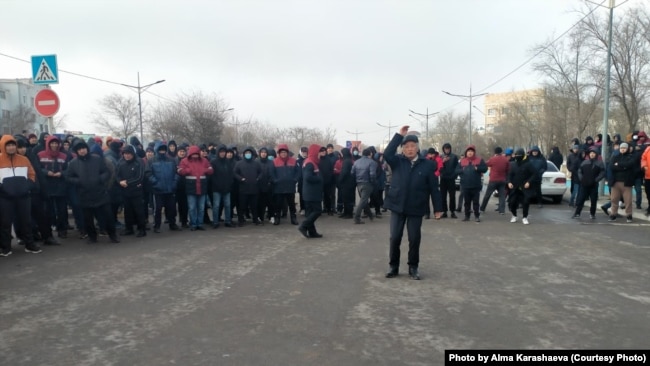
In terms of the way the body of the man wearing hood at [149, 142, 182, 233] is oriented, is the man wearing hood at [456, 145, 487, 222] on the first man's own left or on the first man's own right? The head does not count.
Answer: on the first man's own left

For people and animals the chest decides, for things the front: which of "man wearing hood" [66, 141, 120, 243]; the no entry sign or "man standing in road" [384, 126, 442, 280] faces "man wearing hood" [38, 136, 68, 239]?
the no entry sign

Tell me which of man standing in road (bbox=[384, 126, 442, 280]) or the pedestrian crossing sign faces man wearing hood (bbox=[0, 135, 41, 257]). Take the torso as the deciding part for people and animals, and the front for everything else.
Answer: the pedestrian crossing sign

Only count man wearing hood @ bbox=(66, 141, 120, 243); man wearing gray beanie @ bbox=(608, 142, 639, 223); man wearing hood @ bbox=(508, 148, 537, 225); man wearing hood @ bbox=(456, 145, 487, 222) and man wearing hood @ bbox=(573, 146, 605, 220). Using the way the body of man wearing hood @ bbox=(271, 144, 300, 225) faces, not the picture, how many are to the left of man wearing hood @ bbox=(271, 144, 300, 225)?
4

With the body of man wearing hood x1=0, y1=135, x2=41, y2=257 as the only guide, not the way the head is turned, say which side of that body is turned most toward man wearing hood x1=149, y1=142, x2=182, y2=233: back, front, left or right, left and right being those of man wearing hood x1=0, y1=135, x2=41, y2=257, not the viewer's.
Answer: left

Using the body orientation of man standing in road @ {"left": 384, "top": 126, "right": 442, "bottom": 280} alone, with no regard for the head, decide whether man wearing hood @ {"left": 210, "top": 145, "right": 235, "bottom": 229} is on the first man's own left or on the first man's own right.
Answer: on the first man's own right

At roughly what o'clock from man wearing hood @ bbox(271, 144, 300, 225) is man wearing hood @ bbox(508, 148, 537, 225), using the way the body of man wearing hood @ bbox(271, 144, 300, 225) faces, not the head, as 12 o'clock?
man wearing hood @ bbox(508, 148, 537, 225) is roughly at 9 o'clock from man wearing hood @ bbox(271, 144, 300, 225).

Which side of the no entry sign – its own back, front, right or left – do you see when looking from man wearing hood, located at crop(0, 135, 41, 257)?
front

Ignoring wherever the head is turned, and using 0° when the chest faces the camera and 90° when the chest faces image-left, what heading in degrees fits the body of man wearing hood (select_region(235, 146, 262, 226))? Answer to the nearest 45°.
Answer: approximately 0°

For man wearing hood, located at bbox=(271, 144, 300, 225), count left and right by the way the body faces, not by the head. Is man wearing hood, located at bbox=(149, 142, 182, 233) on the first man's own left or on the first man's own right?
on the first man's own right

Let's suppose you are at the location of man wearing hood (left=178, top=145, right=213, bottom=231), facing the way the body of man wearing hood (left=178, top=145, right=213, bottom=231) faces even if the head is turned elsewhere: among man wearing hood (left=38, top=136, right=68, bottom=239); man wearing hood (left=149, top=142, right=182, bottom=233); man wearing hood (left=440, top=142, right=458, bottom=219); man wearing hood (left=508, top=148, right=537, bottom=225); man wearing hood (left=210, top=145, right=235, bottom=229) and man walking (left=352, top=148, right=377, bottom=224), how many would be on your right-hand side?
2

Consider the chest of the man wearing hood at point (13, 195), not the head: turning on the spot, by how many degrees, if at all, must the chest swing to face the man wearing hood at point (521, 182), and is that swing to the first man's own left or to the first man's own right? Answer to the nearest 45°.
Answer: approximately 90° to the first man's own left

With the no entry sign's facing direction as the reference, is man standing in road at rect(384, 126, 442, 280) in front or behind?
in front
